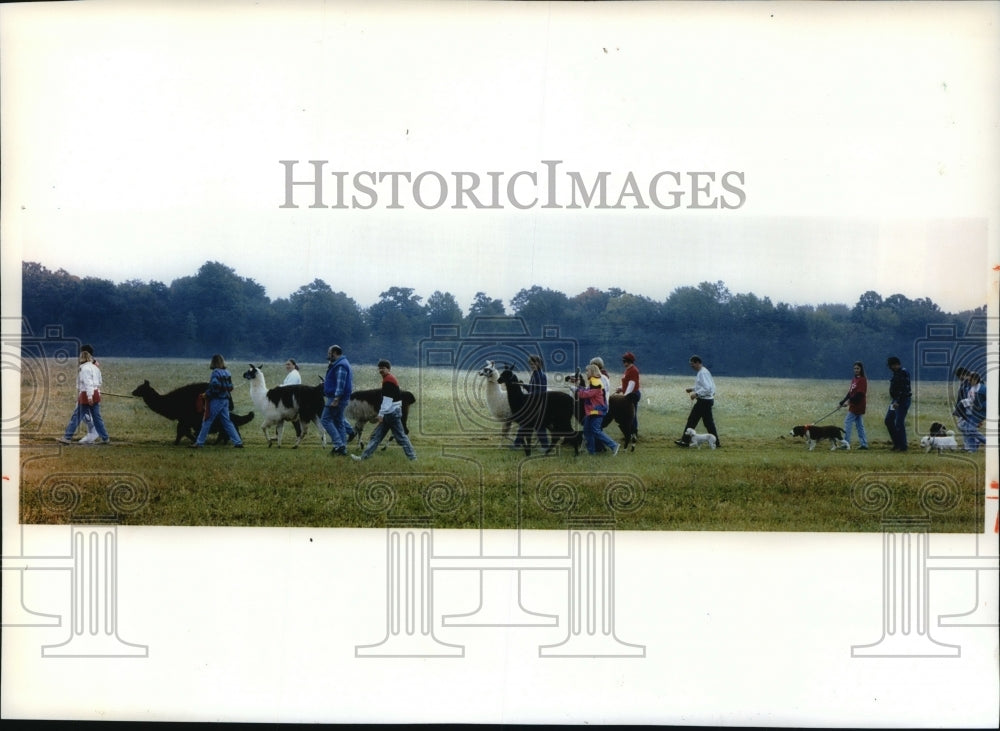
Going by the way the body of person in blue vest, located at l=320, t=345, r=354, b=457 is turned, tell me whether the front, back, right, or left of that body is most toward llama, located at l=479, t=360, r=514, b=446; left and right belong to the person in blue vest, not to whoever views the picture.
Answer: back

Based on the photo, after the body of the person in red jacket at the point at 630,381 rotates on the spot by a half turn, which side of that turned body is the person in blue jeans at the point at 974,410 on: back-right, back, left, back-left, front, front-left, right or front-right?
front

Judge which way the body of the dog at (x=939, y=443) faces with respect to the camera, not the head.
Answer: to the viewer's left

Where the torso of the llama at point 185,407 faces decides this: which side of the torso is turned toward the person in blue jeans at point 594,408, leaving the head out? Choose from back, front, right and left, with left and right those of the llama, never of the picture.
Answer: back

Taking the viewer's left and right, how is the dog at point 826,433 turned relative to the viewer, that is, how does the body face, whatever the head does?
facing to the left of the viewer

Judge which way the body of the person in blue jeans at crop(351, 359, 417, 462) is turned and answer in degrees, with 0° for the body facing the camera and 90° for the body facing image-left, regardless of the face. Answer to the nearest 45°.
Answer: approximately 90°

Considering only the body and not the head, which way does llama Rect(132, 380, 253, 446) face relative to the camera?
to the viewer's left

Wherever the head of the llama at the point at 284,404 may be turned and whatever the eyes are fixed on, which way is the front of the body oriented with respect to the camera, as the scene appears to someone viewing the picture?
to the viewer's left

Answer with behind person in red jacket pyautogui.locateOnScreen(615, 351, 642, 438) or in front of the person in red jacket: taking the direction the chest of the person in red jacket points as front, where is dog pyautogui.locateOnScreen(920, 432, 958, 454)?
behind

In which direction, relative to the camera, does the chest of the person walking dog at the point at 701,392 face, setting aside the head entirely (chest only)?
to the viewer's left

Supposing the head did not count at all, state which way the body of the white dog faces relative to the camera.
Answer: to the viewer's left
